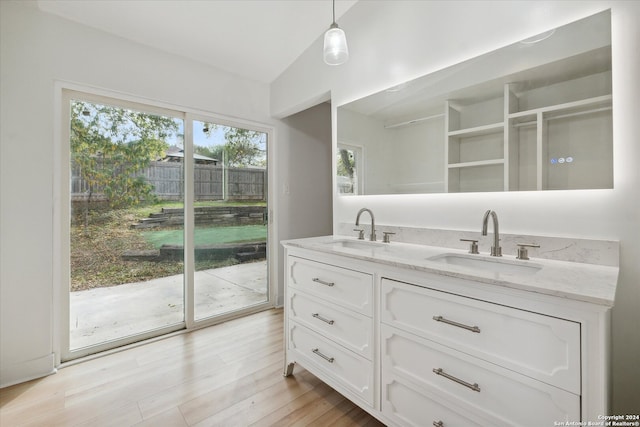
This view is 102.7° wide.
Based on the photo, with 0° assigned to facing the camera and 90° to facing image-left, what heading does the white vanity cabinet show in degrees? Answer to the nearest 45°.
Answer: approximately 45°

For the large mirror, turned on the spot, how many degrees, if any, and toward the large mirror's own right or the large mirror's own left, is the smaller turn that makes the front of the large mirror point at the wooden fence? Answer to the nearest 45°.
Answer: approximately 45° to the large mirror's own right

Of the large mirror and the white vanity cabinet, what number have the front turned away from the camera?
0

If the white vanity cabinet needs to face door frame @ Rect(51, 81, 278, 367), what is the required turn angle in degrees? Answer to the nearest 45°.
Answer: approximately 45° to its right

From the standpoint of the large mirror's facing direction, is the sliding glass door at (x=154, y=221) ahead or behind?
ahead
